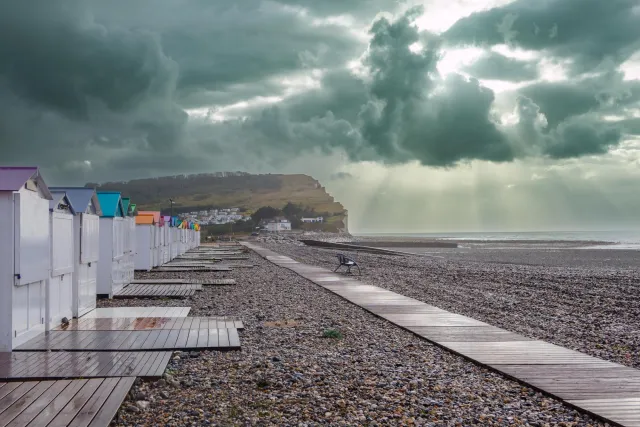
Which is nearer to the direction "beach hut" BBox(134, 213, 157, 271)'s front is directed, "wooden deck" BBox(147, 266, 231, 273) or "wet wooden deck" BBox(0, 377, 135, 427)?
the wooden deck

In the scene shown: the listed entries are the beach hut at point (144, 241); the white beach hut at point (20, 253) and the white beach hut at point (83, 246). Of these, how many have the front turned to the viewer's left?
0

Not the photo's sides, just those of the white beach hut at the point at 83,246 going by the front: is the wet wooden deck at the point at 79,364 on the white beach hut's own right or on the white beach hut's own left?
on the white beach hut's own right

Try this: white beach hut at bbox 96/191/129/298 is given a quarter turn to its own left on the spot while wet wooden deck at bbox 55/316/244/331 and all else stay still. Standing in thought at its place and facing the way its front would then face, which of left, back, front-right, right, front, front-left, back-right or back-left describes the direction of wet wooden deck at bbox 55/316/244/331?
back-right

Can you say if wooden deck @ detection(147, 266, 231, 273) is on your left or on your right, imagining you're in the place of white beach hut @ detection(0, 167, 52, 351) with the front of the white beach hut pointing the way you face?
on your left

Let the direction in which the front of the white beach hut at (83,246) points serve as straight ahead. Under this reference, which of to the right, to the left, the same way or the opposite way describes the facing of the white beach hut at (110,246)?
the same way

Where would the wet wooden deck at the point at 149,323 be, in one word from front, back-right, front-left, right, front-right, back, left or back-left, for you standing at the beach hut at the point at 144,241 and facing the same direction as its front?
right

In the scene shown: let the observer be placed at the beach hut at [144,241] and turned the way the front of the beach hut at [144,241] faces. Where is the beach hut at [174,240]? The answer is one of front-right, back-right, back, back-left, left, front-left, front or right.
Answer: left

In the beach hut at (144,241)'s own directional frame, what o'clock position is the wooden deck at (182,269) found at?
The wooden deck is roughly at 11 o'clock from the beach hut.

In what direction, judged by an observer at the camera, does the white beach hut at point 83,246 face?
facing the viewer and to the right of the viewer

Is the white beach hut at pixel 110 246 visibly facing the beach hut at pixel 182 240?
no

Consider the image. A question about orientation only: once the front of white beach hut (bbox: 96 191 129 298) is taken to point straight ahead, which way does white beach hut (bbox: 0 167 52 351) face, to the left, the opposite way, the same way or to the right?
the same way

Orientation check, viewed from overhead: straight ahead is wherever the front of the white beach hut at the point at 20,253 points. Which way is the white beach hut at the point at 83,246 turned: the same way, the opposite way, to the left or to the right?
the same way

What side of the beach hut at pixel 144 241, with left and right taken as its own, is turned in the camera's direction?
right

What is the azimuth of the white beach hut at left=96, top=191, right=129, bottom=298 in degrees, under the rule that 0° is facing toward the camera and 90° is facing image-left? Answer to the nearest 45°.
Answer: approximately 315°

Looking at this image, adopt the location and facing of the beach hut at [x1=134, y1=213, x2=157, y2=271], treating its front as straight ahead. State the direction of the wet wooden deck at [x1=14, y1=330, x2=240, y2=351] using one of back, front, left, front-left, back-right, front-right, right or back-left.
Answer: right

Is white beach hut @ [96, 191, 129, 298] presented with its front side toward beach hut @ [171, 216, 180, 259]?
no

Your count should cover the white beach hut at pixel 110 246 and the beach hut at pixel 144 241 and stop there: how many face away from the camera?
0
